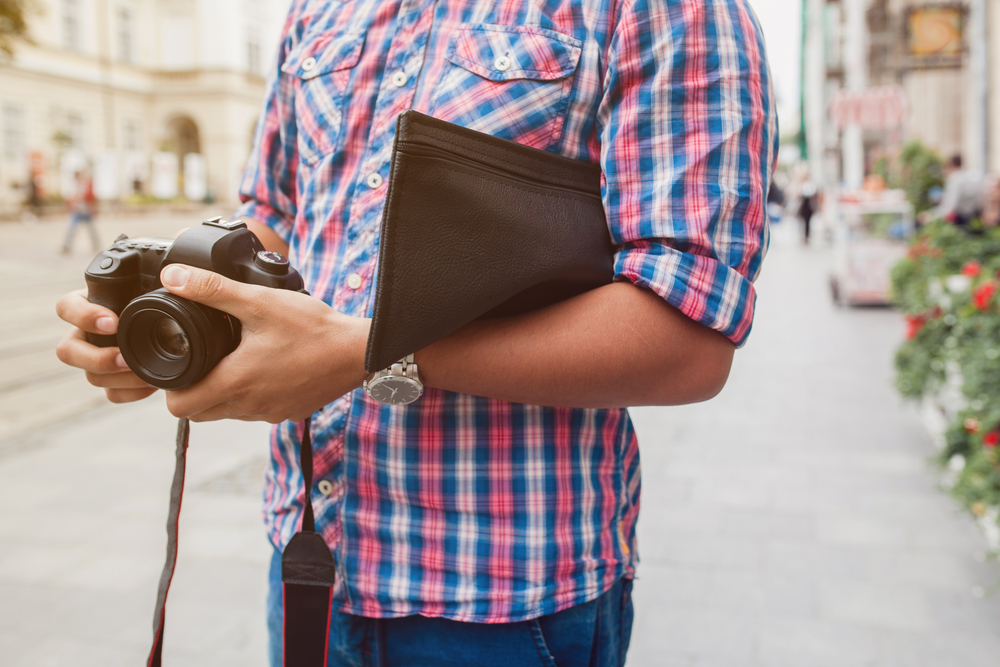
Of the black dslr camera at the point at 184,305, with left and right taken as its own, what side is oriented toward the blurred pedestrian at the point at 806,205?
back

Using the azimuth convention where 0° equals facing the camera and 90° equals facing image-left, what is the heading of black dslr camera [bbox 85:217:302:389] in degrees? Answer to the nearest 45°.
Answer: approximately 45°

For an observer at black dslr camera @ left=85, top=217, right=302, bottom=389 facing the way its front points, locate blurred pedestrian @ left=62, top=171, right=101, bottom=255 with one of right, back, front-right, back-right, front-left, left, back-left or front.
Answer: back-right

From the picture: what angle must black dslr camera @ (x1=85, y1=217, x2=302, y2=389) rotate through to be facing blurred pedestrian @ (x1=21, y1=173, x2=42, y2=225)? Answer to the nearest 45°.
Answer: approximately 135° to its right

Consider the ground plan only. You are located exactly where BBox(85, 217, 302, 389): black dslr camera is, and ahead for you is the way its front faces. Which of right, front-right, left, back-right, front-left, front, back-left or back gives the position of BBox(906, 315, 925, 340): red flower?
back

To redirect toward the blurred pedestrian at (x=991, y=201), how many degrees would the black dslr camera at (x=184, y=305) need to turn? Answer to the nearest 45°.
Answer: approximately 180°

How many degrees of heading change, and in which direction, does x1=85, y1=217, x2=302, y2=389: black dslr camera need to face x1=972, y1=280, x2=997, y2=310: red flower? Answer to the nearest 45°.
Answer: approximately 180°

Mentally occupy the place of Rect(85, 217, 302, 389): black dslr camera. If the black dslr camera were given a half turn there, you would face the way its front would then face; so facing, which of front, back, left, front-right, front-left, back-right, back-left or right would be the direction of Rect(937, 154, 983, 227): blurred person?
front
